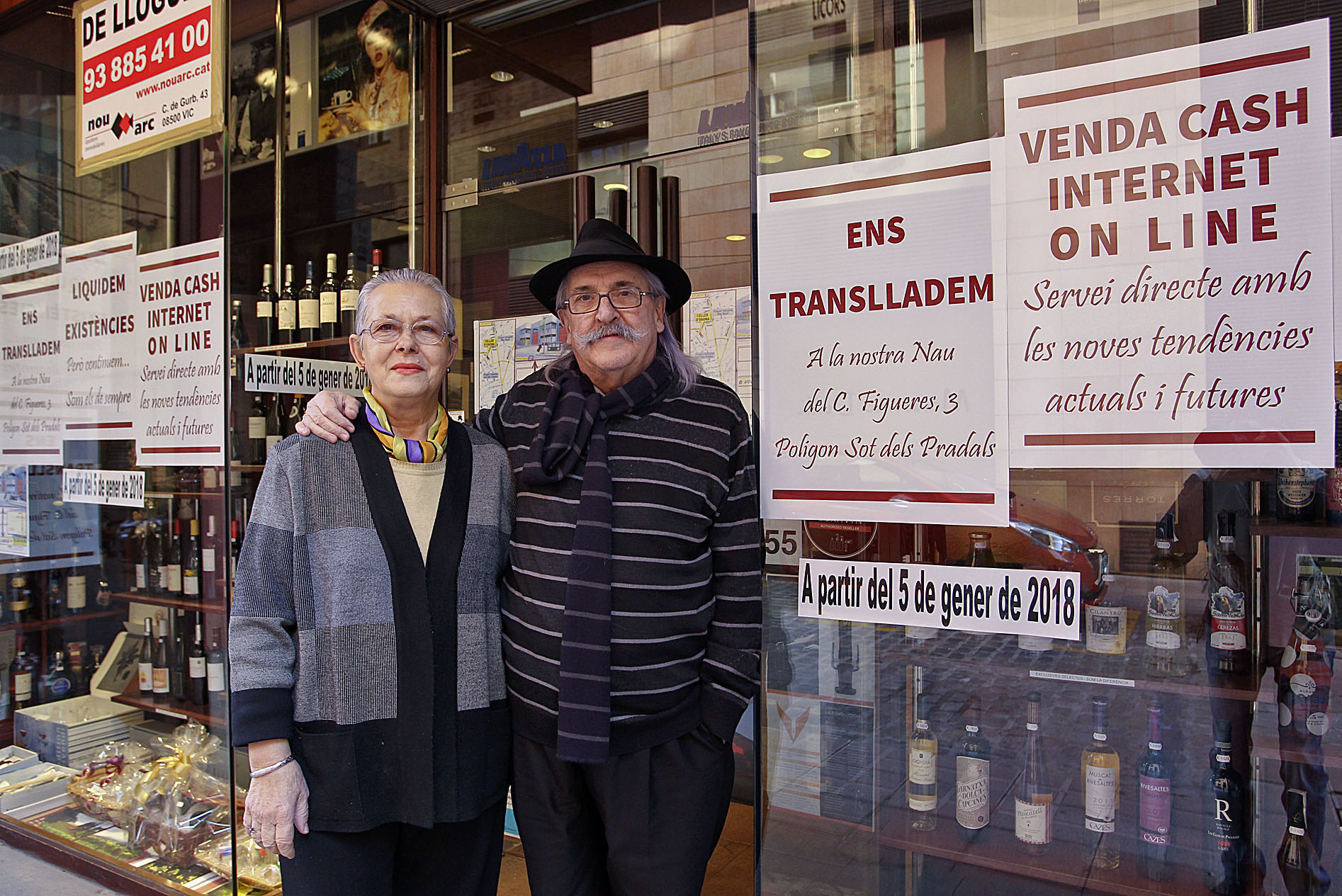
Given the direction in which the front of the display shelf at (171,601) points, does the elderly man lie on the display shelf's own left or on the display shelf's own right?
on the display shelf's own left

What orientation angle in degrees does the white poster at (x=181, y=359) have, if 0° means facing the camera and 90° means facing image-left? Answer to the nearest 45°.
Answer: approximately 45°

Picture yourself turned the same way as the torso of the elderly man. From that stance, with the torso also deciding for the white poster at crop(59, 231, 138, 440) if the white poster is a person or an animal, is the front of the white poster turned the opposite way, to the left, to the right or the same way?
the same way

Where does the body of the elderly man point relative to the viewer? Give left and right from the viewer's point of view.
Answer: facing the viewer

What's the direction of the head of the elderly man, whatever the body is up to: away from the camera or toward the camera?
toward the camera

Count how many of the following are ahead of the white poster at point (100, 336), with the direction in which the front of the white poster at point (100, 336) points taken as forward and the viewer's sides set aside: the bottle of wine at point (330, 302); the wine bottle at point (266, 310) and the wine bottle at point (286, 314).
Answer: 0

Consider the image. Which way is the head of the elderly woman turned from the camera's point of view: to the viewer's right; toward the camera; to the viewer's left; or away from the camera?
toward the camera

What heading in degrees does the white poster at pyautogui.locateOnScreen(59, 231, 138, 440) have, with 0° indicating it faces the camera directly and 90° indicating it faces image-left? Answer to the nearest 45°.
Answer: approximately 45°

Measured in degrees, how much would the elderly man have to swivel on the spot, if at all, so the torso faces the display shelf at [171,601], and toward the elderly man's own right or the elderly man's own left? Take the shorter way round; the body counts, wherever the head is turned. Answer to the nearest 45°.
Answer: approximately 135° to the elderly man's own right

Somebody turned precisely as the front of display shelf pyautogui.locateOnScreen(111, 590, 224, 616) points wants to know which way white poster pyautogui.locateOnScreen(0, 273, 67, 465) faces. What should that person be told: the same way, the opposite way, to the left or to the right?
the same way

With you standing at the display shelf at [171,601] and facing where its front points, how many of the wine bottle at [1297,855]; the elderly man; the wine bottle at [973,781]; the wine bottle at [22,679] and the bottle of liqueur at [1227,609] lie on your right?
1

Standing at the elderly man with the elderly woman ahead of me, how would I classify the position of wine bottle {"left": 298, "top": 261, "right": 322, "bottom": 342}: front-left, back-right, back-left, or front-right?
front-right

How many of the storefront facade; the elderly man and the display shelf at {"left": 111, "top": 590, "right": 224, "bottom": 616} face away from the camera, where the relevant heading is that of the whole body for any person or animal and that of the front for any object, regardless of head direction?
0

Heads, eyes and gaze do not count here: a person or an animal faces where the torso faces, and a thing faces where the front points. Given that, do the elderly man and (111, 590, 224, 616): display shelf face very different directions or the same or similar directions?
same or similar directions

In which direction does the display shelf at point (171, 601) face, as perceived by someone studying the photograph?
facing the viewer and to the left of the viewer
